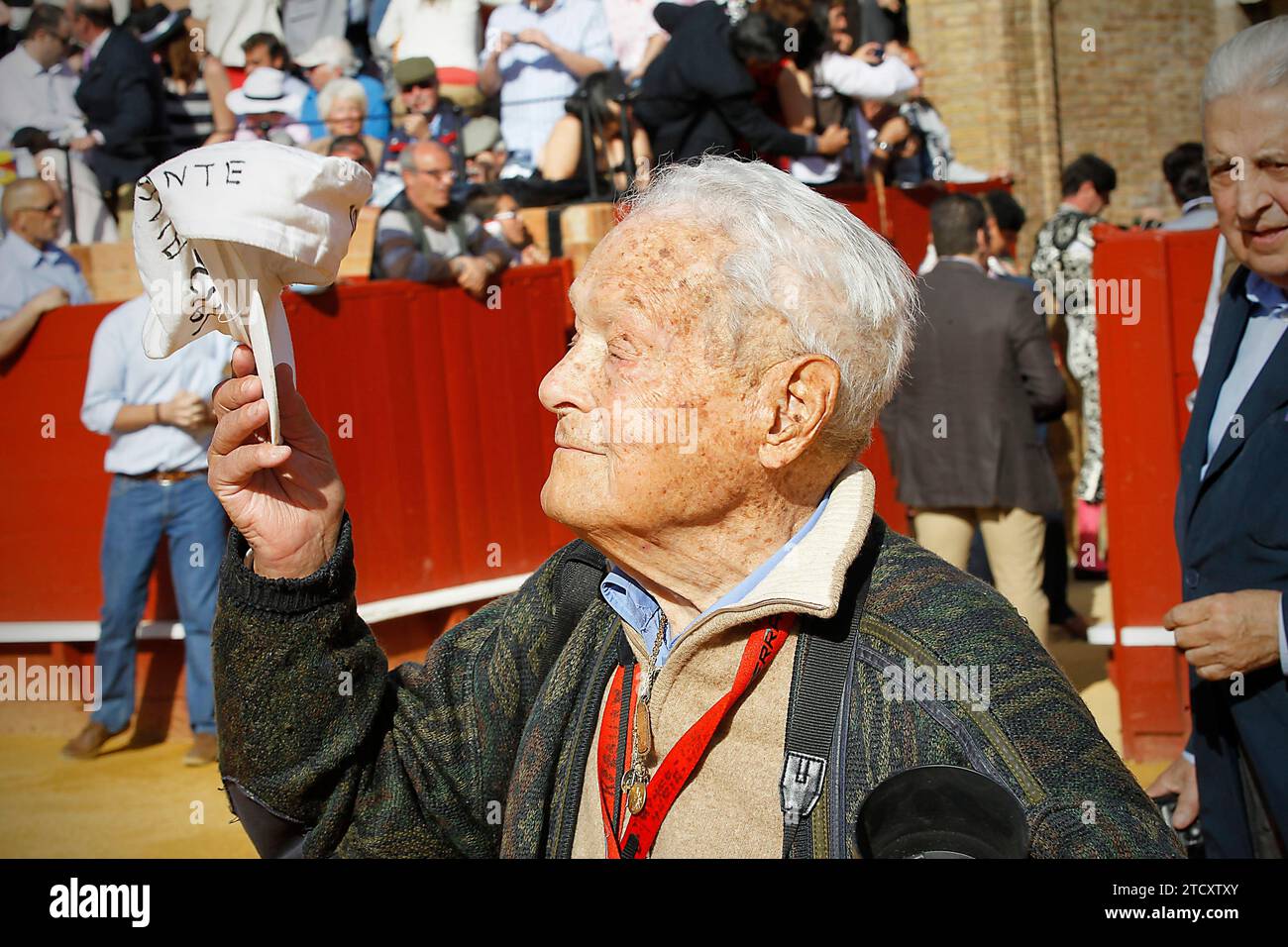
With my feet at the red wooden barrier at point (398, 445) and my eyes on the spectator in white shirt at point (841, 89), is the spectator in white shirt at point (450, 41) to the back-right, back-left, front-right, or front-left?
front-left

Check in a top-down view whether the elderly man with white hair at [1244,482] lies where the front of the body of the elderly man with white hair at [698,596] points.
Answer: no

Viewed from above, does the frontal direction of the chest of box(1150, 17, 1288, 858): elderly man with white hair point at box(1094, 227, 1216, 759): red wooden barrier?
no

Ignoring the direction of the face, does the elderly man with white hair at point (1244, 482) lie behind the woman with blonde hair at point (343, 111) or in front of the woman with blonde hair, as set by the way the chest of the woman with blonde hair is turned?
in front

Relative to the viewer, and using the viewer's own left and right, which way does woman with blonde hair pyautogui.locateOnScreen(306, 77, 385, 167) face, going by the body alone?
facing the viewer

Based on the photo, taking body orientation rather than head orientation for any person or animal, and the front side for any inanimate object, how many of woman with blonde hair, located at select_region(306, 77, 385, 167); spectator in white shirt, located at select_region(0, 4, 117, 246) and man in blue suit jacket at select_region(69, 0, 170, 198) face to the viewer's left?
1

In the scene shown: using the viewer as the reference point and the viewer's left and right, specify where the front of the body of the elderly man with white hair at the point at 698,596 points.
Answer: facing the viewer and to the left of the viewer

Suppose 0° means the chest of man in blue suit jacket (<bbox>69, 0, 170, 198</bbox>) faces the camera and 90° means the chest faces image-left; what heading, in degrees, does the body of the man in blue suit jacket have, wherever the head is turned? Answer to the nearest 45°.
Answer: approximately 90°

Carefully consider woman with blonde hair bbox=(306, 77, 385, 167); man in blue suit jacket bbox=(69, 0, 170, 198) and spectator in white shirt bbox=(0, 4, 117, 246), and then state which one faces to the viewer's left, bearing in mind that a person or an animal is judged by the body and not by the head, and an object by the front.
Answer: the man in blue suit jacket

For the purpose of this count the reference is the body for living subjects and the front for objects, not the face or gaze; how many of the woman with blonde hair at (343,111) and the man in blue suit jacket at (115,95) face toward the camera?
1

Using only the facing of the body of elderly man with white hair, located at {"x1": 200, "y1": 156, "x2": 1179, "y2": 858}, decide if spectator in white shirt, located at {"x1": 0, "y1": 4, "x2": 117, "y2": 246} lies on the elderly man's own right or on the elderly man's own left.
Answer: on the elderly man's own right

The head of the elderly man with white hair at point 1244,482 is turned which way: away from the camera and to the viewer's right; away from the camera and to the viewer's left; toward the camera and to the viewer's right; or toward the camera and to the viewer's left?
toward the camera and to the viewer's left

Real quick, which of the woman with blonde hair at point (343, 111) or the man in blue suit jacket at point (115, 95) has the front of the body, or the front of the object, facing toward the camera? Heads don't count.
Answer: the woman with blonde hair

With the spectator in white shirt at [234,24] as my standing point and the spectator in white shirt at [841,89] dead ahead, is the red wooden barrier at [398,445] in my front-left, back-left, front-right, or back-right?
front-right
